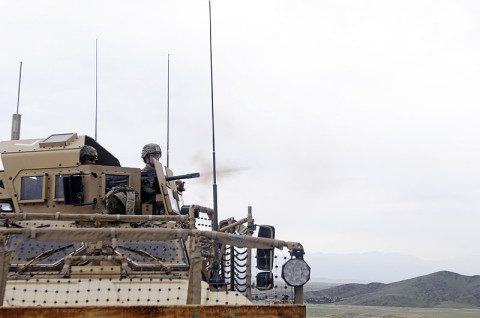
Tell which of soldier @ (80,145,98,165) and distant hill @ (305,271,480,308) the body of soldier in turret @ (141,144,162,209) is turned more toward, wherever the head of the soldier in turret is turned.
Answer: the distant hill

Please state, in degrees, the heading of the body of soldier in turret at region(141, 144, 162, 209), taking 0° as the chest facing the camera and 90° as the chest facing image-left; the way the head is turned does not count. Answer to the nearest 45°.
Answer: approximately 270°

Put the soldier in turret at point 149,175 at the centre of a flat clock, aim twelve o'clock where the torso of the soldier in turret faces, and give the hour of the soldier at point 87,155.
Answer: The soldier is roughly at 6 o'clock from the soldier in turret.

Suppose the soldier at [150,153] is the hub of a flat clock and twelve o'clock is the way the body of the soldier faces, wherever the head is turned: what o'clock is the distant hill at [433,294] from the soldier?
The distant hill is roughly at 10 o'clock from the soldier.

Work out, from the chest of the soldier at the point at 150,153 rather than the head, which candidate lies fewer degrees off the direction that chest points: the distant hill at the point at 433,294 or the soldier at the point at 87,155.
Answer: the distant hill

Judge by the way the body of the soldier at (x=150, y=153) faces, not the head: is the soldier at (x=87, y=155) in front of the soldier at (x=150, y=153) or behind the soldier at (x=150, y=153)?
behind

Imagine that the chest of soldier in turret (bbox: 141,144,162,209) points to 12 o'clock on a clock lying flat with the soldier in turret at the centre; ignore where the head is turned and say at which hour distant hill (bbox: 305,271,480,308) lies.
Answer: The distant hill is roughly at 10 o'clock from the soldier in turret.
